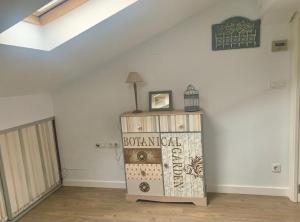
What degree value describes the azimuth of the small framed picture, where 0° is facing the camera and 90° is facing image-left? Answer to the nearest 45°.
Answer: approximately 0°

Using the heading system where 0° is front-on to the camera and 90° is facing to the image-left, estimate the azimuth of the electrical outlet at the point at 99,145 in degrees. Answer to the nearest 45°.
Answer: approximately 0°

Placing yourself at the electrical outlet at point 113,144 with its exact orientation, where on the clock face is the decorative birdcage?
The decorative birdcage is roughly at 10 o'clock from the electrical outlet.

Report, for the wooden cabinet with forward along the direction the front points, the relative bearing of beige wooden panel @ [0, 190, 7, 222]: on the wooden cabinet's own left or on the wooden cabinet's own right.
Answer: on the wooden cabinet's own right

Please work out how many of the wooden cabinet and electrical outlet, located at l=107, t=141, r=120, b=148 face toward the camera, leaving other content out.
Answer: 2

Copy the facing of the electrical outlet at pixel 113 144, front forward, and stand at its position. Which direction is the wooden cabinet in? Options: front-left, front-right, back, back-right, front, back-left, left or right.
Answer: front-left

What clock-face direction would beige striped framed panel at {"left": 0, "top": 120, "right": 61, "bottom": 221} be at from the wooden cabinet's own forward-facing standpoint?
The beige striped framed panel is roughly at 3 o'clock from the wooden cabinet.

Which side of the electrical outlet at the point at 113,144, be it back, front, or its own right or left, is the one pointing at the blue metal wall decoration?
left
